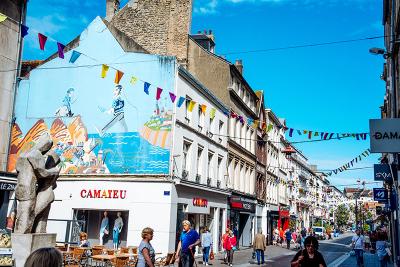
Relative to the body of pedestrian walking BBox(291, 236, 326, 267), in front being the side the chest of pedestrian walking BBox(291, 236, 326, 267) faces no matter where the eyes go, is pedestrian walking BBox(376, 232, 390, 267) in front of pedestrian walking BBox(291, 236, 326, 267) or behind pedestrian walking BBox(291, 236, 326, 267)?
behind

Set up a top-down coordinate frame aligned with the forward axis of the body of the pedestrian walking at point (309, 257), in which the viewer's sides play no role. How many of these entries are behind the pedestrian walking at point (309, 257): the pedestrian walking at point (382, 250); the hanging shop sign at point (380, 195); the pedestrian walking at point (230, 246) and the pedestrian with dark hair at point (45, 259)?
3

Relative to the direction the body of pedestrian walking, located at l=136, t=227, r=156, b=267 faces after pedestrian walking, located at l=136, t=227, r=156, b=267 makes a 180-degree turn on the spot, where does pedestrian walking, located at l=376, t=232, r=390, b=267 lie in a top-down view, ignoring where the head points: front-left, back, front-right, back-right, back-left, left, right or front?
back-right

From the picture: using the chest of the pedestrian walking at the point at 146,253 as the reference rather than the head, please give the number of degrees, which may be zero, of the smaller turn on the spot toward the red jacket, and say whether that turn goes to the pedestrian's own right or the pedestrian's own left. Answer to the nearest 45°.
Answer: approximately 90° to the pedestrian's own left

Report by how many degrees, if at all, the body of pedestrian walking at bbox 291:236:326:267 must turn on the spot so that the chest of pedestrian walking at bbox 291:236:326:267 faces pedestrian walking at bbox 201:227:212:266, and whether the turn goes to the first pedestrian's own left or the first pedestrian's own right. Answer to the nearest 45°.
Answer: approximately 180°

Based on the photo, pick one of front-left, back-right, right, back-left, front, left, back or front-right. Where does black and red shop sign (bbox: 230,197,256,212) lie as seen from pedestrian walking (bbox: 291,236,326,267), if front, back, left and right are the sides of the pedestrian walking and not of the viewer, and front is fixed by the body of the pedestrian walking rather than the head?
back

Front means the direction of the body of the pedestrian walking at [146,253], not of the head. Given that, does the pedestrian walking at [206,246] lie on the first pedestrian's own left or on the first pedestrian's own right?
on the first pedestrian's own left

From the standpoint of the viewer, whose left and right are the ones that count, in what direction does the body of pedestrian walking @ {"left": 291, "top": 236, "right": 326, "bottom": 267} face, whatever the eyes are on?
facing the viewer

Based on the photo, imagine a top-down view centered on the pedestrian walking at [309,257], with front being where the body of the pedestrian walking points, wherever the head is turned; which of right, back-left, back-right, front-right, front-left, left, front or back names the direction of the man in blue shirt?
back-right
